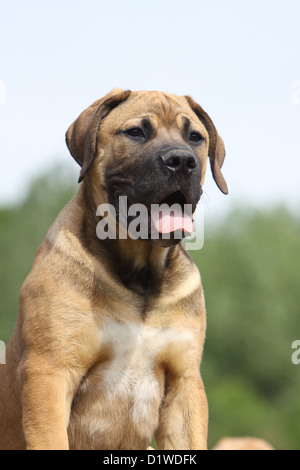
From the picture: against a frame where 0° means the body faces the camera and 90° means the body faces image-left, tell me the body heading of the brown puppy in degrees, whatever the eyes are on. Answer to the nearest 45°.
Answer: approximately 315°
